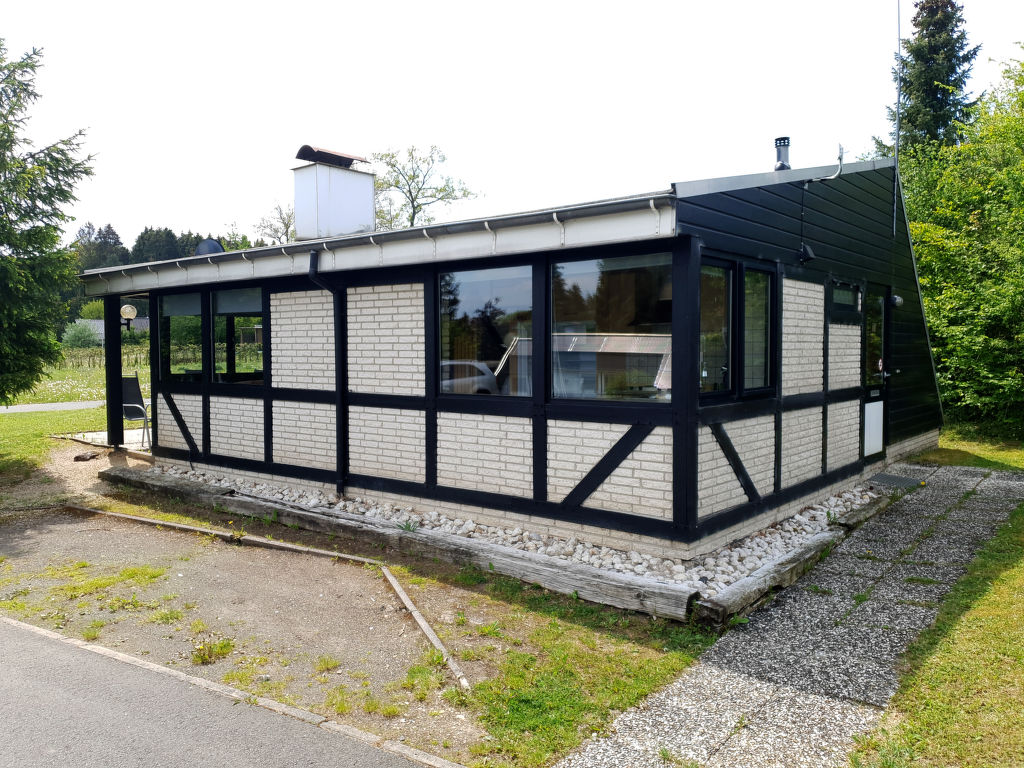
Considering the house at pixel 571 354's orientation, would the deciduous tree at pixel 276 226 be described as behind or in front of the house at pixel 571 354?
behind

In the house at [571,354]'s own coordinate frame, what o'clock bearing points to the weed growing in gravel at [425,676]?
The weed growing in gravel is roughly at 2 o'clock from the house.

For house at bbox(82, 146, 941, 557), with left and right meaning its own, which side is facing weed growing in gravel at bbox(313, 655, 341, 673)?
right

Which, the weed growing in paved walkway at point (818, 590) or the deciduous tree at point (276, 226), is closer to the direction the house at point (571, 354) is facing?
the weed growing in paved walkway

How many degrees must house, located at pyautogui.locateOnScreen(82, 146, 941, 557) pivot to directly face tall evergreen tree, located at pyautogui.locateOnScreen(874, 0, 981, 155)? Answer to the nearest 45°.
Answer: approximately 90° to its left

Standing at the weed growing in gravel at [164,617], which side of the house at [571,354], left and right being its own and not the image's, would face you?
right
